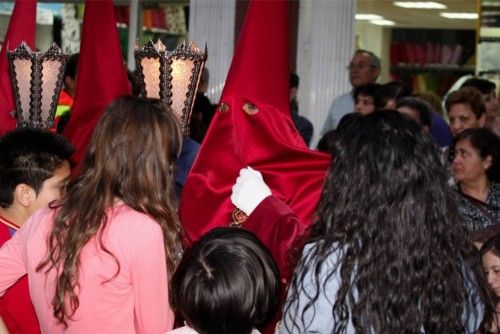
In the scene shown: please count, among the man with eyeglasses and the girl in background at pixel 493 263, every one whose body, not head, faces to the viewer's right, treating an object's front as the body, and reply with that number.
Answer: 0

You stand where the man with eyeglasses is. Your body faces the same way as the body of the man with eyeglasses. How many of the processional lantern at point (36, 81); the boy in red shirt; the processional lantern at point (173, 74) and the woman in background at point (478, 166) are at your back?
0

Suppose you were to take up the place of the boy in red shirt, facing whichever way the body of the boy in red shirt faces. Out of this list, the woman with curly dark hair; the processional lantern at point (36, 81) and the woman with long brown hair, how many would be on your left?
1

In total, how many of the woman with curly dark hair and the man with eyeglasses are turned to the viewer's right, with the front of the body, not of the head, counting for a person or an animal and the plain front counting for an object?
0

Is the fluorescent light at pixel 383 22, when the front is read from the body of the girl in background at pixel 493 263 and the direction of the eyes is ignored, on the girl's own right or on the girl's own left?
on the girl's own right

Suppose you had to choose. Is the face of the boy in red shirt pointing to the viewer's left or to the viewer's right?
to the viewer's right

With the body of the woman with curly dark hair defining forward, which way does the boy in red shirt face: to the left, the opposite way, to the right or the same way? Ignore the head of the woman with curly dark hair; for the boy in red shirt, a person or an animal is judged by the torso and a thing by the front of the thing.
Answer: to the right

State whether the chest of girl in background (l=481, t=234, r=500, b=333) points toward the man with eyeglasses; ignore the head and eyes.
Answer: no

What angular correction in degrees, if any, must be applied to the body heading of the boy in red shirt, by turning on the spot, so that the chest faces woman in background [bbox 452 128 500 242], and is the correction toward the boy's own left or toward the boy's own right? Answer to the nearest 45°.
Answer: approximately 45° to the boy's own left

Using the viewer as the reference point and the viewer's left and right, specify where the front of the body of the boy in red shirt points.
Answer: facing to the right of the viewer

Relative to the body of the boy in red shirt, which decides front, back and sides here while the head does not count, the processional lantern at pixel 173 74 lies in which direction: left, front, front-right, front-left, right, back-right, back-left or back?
front-left

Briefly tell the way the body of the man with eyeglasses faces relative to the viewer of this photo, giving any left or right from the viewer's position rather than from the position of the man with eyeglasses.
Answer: facing the viewer and to the left of the viewer

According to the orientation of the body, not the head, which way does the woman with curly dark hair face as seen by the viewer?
away from the camera

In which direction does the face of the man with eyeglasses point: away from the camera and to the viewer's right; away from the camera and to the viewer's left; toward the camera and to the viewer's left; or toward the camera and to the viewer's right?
toward the camera and to the viewer's left

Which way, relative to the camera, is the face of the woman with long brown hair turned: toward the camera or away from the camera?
away from the camera

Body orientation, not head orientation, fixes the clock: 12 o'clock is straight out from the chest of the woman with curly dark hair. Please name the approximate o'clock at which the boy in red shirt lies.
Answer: The boy in red shirt is roughly at 10 o'clock from the woman with curly dark hair.
